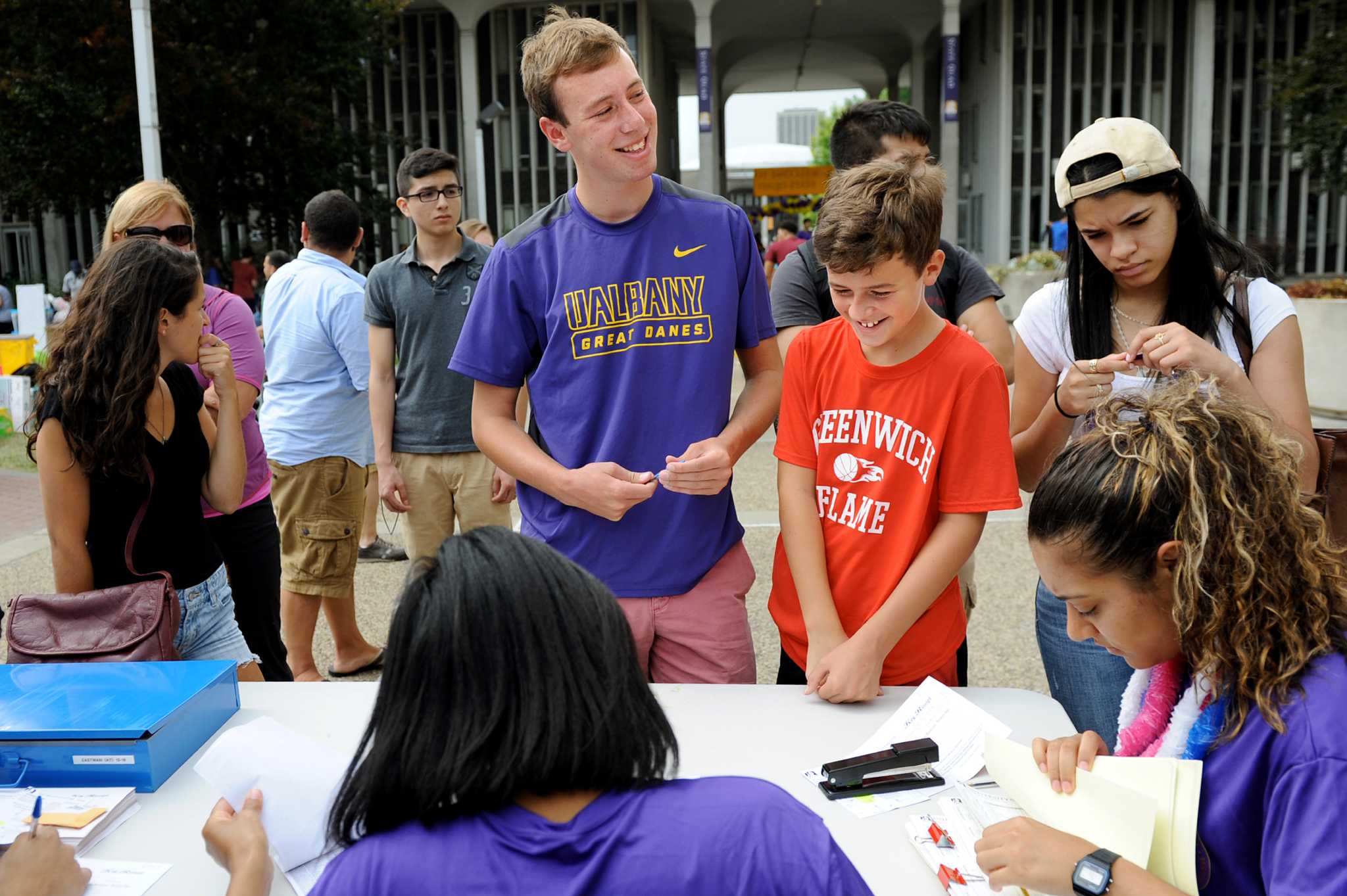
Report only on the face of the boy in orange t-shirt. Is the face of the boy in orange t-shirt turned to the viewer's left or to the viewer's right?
to the viewer's left

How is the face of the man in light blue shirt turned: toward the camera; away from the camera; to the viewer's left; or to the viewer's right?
away from the camera

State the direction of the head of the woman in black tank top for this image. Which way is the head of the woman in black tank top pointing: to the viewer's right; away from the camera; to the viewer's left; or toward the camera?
to the viewer's right

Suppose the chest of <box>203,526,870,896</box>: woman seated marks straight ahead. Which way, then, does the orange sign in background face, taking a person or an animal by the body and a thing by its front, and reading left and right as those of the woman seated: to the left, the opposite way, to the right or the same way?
the opposite way

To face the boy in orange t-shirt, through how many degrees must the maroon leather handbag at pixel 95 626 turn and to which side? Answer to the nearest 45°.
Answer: approximately 45° to its left

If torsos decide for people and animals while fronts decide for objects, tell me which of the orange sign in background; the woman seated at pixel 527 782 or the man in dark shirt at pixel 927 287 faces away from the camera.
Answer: the woman seated

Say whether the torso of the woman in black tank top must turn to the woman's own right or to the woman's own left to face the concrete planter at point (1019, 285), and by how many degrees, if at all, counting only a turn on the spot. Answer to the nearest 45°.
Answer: approximately 90° to the woman's own left

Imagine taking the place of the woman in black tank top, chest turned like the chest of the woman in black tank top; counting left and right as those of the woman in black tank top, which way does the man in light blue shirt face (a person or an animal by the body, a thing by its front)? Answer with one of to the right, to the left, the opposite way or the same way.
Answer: to the left

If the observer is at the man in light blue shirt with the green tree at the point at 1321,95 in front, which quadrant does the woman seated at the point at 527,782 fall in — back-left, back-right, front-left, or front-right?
back-right

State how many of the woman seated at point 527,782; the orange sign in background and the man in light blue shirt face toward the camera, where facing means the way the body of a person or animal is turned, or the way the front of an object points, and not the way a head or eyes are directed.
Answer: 1

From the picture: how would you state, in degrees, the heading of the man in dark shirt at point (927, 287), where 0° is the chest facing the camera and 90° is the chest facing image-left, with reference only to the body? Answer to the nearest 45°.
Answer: approximately 315°

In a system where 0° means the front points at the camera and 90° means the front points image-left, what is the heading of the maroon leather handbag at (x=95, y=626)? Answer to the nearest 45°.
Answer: approximately 0°
